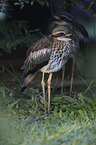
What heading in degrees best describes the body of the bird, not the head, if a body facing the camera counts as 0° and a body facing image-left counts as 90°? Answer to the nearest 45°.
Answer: approximately 315°
